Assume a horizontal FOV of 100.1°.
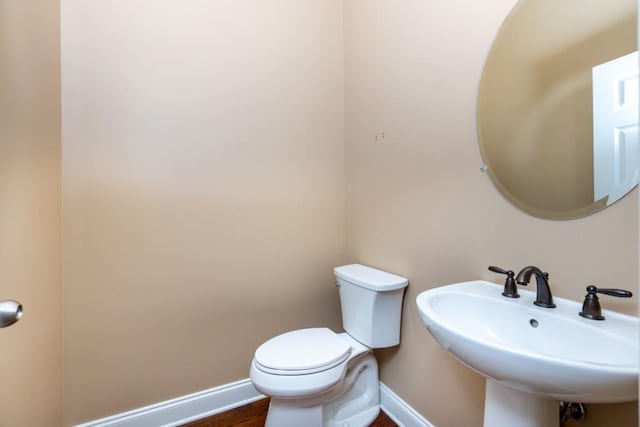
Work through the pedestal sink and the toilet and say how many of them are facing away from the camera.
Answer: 0

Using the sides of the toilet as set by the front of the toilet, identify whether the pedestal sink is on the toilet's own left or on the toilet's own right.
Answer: on the toilet's own left

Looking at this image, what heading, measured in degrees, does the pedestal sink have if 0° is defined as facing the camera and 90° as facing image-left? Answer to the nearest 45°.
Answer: approximately 45°

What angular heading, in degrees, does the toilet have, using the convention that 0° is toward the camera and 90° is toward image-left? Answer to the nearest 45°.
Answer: approximately 45°

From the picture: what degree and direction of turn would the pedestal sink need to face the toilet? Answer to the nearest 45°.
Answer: approximately 45° to its right
